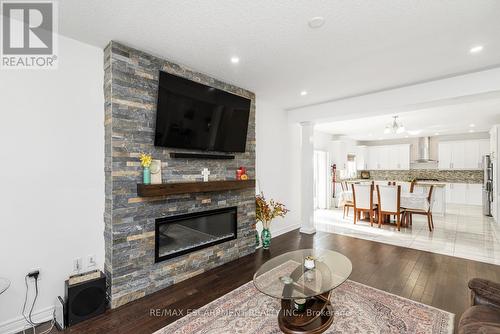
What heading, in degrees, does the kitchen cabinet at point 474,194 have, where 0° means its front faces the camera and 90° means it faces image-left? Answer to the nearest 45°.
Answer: approximately 0°

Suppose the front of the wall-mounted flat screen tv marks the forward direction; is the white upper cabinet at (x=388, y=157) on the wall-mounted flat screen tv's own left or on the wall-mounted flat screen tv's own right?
on the wall-mounted flat screen tv's own left

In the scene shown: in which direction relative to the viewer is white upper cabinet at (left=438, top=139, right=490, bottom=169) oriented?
toward the camera

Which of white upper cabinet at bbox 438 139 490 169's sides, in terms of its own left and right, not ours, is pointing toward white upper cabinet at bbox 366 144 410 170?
right

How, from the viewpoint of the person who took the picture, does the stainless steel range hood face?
facing the viewer

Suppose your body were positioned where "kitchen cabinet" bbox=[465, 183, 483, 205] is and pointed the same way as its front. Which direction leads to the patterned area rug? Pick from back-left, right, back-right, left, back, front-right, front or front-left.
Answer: front

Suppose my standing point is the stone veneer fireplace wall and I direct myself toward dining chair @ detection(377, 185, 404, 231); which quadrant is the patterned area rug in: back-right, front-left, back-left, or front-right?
front-right

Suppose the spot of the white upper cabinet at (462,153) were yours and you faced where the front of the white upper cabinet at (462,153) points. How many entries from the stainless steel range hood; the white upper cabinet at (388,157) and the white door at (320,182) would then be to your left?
0

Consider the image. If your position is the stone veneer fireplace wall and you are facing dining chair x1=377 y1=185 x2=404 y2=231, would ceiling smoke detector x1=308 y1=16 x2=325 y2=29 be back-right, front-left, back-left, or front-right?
front-right

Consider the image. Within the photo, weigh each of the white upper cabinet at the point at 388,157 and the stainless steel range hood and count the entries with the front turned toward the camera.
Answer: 2

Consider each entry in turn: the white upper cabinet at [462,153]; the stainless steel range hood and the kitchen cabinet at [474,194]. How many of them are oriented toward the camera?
3

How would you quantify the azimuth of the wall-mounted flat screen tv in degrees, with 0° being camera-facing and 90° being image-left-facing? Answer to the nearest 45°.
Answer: approximately 315°

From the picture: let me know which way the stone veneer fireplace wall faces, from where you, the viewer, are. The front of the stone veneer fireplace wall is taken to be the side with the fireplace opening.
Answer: facing the viewer and to the right of the viewer

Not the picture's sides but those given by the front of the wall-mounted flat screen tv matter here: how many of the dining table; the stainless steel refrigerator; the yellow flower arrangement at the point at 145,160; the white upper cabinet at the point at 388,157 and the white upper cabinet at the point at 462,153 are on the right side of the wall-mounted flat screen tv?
1

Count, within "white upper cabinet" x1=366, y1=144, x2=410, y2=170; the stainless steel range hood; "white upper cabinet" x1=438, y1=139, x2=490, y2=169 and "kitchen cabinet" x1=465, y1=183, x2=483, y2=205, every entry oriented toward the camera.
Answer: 4

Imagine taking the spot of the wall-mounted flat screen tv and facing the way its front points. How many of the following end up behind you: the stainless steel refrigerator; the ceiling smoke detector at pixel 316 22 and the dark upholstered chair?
0
